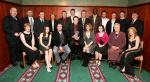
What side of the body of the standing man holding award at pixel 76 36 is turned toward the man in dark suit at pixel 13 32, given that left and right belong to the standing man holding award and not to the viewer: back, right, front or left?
right

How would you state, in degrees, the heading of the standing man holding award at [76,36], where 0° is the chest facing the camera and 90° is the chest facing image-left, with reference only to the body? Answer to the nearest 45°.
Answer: approximately 0°

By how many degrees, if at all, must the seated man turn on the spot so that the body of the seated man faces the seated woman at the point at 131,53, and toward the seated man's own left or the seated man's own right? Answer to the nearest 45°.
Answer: approximately 45° to the seated man's own left

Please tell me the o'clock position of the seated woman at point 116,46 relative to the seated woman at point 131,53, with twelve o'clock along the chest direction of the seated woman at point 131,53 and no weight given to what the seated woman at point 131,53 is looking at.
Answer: the seated woman at point 116,46 is roughly at 3 o'clock from the seated woman at point 131,53.

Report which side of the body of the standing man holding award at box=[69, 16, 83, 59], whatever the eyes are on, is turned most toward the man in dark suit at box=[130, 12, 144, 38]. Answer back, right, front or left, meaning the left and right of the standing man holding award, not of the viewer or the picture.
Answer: left

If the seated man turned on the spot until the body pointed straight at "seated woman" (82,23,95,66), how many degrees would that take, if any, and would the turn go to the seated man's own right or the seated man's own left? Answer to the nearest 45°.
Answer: approximately 90° to the seated man's own left

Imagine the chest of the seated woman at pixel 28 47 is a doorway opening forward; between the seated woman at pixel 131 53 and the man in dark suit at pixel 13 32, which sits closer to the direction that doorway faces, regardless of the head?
the seated woman

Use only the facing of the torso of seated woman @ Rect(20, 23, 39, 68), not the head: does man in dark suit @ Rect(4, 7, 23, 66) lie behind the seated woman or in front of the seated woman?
behind

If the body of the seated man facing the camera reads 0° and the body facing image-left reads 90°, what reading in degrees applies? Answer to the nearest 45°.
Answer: approximately 0°

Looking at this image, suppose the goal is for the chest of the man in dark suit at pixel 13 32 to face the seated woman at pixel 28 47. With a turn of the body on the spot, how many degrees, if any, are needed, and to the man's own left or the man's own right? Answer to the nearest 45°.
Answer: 0° — they already face them

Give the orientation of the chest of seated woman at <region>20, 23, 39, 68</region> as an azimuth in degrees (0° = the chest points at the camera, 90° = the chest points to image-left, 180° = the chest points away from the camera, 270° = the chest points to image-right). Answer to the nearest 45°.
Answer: approximately 315°
